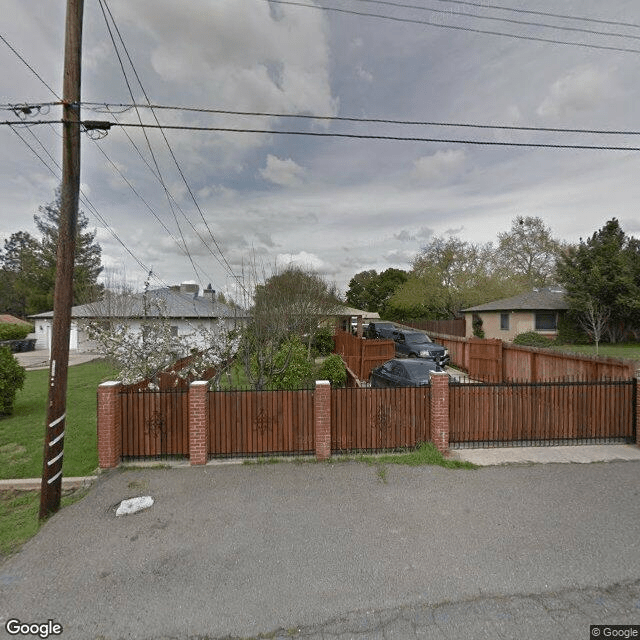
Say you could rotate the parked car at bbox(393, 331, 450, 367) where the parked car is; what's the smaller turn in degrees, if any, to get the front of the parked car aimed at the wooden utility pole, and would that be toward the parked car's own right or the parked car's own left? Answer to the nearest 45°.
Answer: approximately 45° to the parked car's own right

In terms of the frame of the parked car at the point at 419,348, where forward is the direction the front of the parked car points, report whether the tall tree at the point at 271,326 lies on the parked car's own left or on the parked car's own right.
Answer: on the parked car's own right

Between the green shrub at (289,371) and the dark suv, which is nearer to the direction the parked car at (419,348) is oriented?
the green shrub

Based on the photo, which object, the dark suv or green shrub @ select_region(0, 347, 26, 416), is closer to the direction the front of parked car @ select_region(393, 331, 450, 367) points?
the green shrub

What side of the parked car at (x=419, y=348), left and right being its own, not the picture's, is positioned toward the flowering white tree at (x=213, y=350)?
right

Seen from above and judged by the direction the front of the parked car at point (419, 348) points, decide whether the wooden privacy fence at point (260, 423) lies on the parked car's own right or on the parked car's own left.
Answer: on the parked car's own right

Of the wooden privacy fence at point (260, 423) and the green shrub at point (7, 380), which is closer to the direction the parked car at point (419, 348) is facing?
the wooden privacy fence

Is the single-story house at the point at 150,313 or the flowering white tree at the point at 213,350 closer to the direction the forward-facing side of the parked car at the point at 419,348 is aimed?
the flowering white tree

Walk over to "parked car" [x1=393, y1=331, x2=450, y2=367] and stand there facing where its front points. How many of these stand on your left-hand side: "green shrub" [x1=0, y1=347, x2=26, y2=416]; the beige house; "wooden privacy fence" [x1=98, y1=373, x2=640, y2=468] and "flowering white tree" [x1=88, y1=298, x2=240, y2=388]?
1

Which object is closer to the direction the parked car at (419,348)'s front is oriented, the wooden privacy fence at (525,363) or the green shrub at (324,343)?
the wooden privacy fence

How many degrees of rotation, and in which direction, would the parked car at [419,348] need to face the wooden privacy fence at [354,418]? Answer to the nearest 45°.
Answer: approximately 45° to its right

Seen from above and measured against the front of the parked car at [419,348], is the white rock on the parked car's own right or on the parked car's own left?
on the parked car's own right

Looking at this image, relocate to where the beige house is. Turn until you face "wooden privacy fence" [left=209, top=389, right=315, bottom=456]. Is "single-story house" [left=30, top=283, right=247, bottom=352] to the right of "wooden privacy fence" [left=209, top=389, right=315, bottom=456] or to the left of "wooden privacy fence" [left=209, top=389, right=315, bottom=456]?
right

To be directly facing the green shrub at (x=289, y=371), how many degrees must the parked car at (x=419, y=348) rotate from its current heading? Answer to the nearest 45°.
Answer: approximately 90° to its right

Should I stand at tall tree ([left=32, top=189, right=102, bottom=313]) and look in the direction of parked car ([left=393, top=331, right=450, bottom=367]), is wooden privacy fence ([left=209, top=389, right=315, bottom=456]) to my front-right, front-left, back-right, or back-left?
front-right

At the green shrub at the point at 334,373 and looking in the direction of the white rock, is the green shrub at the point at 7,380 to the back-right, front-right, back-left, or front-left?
front-right

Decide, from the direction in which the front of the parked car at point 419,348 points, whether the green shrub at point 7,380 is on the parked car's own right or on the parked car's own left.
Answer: on the parked car's own right

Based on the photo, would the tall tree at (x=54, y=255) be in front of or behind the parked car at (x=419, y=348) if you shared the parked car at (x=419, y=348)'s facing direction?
behind

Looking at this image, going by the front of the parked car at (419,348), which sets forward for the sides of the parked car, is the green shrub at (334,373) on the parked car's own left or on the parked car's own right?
on the parked car's own right
